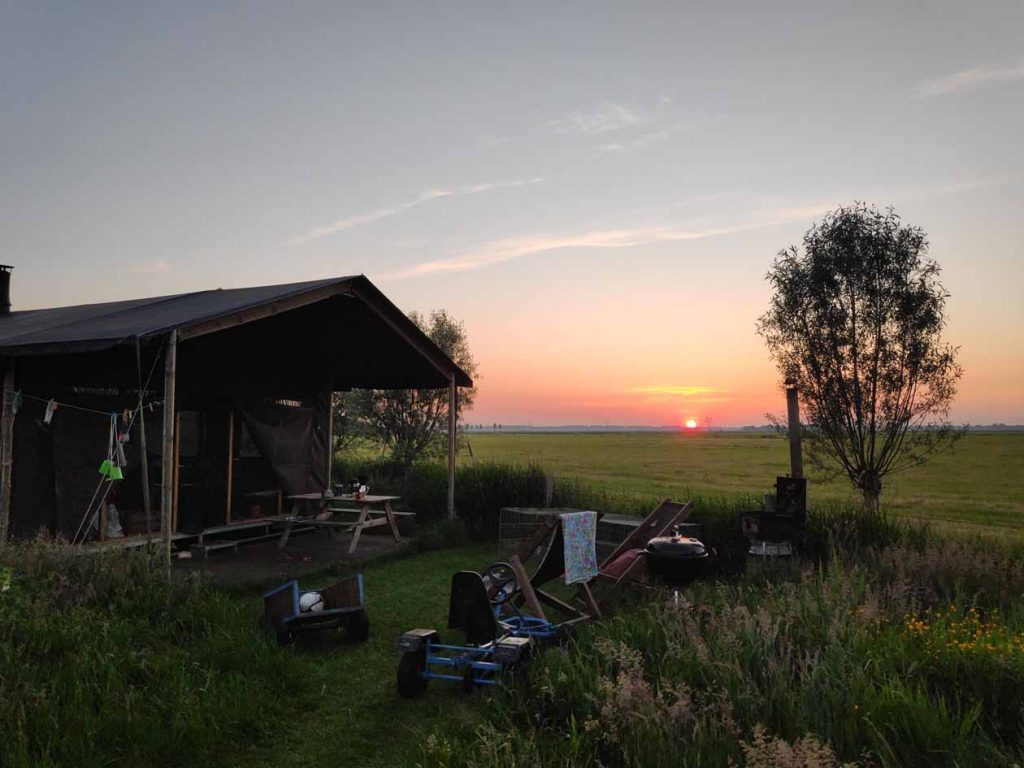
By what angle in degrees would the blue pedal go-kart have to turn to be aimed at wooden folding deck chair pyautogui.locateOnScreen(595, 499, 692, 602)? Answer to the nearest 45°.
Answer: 0° — it already faces it

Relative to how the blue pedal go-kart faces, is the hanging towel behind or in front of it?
in front

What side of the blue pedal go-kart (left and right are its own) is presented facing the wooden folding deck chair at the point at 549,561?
front

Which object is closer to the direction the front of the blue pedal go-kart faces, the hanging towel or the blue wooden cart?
the hanging towel

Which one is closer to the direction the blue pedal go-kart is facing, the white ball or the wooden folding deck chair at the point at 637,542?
the wooden folding deck chair

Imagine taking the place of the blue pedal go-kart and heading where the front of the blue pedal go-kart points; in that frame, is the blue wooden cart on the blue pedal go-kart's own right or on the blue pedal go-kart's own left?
on the blue pedal go-kart's own left

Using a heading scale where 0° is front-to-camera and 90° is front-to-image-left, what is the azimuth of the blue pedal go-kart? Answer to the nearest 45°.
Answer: approximately 225°

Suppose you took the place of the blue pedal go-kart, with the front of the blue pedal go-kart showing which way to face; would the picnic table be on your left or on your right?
on your left

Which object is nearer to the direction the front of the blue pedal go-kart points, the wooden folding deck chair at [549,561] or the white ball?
the wooden folding deck chair

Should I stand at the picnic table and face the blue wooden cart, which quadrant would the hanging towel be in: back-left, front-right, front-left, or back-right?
front-left
